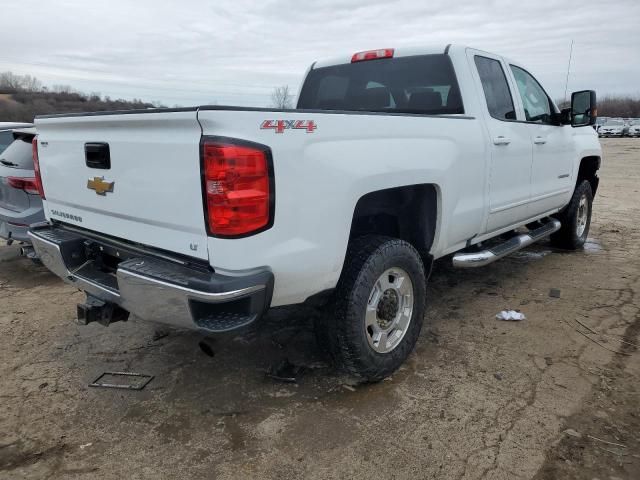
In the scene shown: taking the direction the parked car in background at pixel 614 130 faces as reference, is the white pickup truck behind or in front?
in front

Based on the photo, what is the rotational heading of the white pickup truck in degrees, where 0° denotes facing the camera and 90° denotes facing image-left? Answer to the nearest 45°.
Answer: approximately 225°

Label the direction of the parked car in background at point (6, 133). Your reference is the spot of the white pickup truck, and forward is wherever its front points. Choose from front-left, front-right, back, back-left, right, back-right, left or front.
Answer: left

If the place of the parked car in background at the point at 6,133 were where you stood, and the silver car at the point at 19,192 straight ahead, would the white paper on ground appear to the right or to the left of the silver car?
left

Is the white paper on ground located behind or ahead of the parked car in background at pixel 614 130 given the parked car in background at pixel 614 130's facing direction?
ahead

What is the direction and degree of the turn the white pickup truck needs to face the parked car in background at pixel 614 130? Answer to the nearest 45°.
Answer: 0° — it already faces it

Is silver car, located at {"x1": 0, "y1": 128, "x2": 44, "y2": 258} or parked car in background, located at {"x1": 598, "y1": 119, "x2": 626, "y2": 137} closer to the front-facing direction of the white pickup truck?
the parked car in background

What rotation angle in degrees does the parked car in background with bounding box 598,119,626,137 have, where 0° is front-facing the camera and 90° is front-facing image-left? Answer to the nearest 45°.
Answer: approximately 45°

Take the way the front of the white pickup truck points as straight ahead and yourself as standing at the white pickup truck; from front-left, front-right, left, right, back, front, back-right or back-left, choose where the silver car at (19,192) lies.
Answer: left
